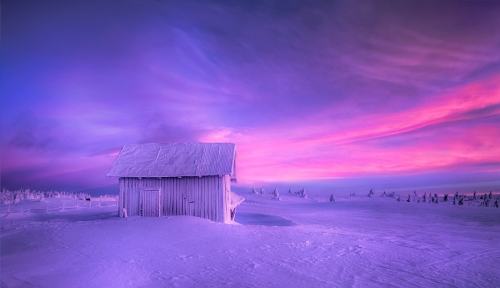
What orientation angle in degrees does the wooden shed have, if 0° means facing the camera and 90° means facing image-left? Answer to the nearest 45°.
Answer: approximately 0°
